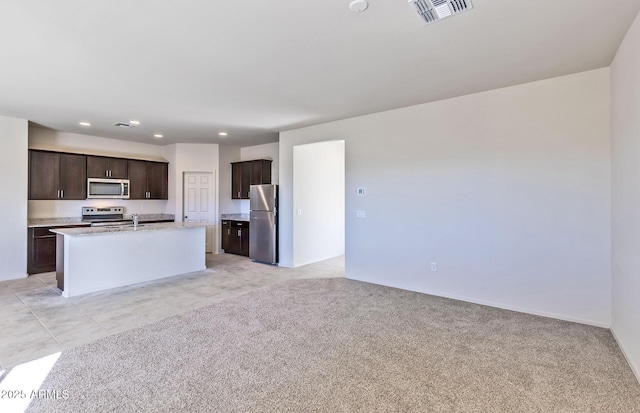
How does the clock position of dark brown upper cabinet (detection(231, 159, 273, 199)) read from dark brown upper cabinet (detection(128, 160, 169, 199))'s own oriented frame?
dark brown upper cabinet (detection(231, 159, 273, 199)) is roughly at 10 o'clock from dark brown upper cabinet (detection(128, 160, 169, 199)).

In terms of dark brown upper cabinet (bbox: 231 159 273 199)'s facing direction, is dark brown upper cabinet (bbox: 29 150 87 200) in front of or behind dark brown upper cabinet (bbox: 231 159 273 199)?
in front

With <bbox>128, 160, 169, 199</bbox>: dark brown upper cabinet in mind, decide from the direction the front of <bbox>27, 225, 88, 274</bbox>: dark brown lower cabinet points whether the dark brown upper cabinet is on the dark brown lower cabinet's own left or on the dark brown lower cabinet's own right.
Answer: on the dark brown lower cabinet's own left

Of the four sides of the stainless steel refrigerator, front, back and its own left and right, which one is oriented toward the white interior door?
right

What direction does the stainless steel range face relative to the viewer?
toward the camera

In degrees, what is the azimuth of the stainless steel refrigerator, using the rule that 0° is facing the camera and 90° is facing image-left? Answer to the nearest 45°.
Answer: approximately 45°

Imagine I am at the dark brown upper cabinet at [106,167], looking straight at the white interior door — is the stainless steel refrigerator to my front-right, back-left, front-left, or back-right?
front-right

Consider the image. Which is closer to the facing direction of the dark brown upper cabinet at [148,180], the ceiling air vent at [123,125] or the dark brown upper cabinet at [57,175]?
the ceiling air vent

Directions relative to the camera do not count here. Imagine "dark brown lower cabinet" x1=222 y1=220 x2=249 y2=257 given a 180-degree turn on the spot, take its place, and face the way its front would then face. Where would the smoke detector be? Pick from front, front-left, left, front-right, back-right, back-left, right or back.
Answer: back-right

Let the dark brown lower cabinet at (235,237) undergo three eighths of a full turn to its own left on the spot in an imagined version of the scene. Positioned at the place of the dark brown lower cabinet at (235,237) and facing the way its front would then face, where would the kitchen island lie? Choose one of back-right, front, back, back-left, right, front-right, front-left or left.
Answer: back-right

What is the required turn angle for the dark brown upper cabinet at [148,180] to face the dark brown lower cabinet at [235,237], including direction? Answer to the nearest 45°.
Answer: approximately 45° to its left

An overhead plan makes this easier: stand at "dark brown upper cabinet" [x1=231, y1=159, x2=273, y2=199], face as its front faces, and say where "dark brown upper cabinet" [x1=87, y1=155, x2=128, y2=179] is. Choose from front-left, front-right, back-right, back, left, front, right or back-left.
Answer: front-right

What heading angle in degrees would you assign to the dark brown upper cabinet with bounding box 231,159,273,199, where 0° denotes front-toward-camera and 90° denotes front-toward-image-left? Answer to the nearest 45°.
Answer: approximately 45°

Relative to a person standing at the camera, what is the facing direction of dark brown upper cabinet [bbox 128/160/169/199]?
facing the viewer
